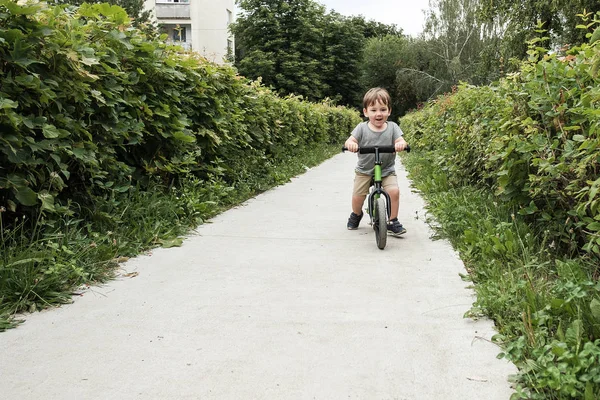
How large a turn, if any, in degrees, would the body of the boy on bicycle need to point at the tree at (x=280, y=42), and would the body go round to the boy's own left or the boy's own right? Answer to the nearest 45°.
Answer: approximately 180°

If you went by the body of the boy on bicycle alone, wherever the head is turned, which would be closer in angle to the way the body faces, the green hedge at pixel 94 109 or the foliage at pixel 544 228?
the foliage

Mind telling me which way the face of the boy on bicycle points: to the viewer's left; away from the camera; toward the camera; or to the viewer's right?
toward the camera

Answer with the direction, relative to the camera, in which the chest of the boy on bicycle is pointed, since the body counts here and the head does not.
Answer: toward the camera

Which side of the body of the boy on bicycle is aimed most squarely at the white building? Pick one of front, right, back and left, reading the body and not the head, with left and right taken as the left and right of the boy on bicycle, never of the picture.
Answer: back
